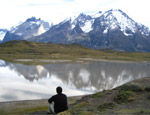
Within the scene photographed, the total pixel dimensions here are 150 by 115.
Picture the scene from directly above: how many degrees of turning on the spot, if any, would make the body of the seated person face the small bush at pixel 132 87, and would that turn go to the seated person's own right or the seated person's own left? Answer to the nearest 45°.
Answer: approximately 90° to the seated person's own right

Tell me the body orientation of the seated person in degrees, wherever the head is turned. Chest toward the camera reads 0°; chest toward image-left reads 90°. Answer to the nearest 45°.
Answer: approximately 135°

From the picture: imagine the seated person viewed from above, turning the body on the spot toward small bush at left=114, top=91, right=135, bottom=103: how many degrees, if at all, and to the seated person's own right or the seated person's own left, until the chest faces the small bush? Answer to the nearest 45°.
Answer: approximately 90° to the seated person's own right
